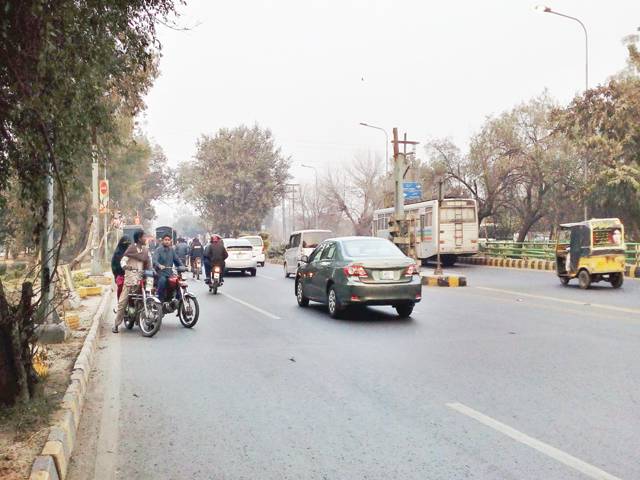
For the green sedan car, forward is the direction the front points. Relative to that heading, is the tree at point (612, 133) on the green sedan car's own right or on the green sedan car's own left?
on the green sedan car's own right

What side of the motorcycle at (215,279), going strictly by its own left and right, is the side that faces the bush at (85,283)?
left

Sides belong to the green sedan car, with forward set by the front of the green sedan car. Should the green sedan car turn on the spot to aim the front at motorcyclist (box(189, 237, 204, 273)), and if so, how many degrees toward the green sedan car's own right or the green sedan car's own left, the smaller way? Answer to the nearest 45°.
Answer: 0° — it already faces them

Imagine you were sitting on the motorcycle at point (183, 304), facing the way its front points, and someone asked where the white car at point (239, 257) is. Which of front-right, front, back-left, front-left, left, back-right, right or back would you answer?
back-left

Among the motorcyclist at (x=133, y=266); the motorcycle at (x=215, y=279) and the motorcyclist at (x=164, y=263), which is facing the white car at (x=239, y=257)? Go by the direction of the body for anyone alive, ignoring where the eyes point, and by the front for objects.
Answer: the motorcycle

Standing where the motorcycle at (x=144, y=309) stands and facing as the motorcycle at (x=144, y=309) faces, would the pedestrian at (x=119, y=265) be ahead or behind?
behind

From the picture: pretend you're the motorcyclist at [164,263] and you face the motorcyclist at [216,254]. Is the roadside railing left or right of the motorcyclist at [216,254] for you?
right

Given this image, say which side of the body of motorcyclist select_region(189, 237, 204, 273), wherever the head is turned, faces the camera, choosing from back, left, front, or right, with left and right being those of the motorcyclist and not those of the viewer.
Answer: back

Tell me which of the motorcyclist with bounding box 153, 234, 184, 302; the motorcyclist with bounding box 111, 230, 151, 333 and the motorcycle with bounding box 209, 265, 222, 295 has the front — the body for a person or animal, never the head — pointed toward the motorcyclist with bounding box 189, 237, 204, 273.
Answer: the motorcycle

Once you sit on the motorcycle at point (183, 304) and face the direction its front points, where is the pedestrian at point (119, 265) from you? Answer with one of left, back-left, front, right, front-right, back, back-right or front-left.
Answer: back

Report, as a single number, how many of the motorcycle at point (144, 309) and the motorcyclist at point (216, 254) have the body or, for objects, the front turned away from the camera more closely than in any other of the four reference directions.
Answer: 1

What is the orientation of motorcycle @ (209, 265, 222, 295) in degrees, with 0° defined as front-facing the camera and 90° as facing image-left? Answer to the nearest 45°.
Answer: approximately 180°

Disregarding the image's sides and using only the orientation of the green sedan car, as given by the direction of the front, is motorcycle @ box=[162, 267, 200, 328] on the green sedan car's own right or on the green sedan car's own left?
on the green sedan car's own left

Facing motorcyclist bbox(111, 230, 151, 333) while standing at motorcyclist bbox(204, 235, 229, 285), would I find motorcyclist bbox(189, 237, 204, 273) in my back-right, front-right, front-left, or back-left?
back-right
